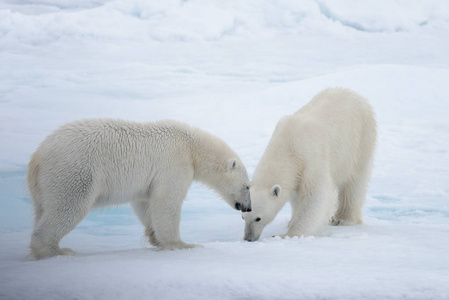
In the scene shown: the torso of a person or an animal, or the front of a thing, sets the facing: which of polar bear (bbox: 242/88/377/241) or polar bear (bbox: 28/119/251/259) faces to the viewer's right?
polar bear (bbox: 28/119/251/259)

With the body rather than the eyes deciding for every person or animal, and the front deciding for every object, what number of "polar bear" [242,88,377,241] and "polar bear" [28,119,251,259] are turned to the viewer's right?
1

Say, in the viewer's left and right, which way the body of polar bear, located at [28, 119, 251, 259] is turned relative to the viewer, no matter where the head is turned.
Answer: facing to the right of the viewer

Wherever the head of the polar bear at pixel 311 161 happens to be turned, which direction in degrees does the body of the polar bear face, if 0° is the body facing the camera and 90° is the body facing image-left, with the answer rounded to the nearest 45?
approximately 45°

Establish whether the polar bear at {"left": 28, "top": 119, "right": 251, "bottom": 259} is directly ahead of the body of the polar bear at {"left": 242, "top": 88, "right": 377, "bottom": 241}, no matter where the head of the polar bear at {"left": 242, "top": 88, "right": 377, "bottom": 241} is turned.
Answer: yes
